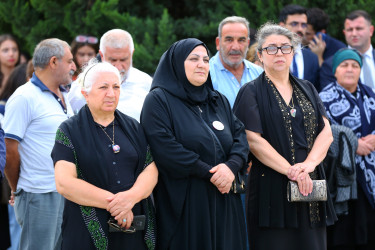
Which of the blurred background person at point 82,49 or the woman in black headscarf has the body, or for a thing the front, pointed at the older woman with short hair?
the blurred background person

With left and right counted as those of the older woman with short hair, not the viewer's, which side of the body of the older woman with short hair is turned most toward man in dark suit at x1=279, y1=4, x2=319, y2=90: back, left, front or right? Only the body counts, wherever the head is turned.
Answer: left

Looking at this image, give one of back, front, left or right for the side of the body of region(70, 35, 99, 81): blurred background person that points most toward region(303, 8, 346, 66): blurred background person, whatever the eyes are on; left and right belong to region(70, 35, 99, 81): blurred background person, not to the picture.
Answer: left

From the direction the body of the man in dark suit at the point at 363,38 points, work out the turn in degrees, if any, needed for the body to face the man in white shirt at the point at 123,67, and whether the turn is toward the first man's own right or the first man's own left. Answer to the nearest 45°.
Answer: approximately 45° to the first man's own right

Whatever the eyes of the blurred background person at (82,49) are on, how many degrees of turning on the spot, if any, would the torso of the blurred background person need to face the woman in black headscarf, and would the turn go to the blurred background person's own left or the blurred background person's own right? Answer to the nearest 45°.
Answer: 0° — they already face them

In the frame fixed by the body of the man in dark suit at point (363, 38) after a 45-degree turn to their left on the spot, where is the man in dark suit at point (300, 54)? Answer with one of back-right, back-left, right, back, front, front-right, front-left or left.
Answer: right

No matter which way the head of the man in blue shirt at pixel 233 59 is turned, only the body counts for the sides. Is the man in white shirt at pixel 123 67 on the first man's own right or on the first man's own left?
on the first man's own right

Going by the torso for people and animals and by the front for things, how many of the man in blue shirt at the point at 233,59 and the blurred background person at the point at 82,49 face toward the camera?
2

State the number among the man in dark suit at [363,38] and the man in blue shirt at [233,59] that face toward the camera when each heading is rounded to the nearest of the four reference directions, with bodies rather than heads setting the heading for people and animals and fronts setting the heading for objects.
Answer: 2

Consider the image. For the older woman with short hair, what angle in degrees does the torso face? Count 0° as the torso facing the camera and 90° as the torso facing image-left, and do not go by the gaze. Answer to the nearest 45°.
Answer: approximately 315°

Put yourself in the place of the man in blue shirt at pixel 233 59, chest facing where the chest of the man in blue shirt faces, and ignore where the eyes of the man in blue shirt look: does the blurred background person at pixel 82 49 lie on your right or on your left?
on your right

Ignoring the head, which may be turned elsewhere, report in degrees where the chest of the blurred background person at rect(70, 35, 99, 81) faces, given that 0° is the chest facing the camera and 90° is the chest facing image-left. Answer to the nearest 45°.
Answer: approximately 0°

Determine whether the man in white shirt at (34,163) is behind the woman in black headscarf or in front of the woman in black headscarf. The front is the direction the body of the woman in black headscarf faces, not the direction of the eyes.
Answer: behind

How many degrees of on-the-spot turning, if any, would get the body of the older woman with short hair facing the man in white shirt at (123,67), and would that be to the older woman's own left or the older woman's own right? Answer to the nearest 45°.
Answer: approximately 135° to the older woman's own left
